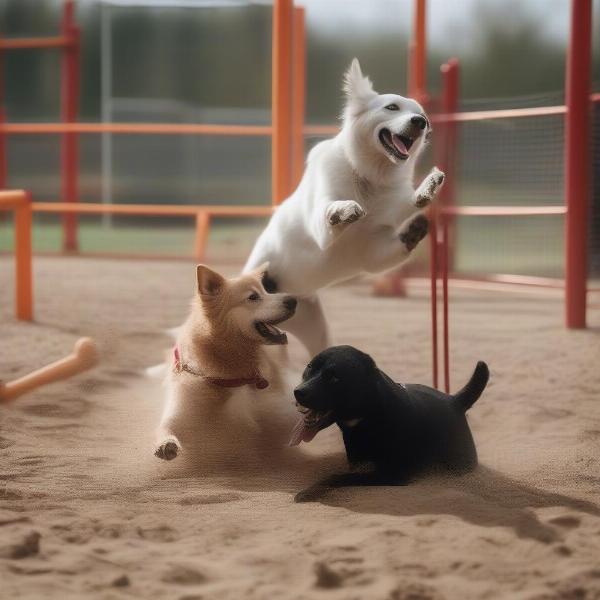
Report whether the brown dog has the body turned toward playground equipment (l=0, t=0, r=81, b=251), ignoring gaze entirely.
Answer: no

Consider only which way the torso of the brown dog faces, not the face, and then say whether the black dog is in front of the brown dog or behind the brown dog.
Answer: in front

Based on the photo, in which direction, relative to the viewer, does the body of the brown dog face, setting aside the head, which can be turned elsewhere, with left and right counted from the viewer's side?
facing the viewer and to the right of the viewer

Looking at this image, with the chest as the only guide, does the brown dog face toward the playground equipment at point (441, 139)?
no
